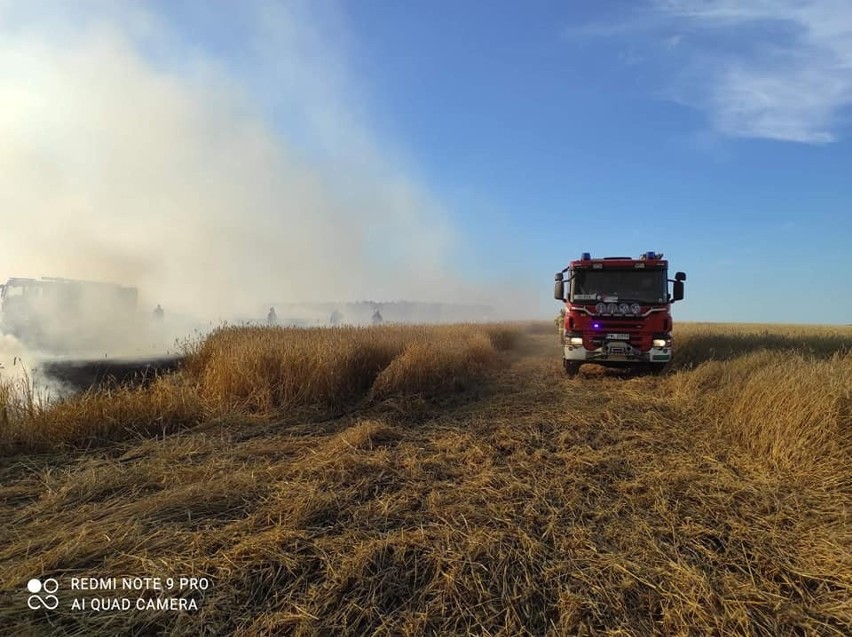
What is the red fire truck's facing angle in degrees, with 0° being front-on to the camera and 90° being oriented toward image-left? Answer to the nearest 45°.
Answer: approximately 0°

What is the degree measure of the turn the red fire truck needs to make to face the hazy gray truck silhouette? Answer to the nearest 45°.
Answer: approximately 90° to its right
